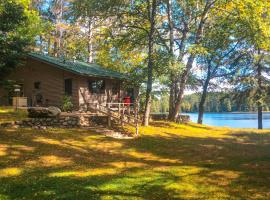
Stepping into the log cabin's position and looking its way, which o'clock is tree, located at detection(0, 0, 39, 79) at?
The tree is roughly at 2 o'clock from the log cabin.

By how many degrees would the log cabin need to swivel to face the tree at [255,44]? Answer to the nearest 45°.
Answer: approximately 45° to its left

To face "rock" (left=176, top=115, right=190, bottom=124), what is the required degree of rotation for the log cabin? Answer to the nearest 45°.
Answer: approximately 45° to its left

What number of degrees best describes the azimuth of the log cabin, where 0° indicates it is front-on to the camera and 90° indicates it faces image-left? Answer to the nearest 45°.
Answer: approximately 315°

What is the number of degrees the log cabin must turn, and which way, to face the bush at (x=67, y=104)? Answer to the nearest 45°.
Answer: approximately 45° to its right

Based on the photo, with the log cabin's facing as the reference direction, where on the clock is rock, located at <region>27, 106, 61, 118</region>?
The rock is roughly at 2 o'clock from the log cabin.

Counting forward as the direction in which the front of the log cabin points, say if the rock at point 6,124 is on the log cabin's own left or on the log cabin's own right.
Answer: on the log cabin's own right
